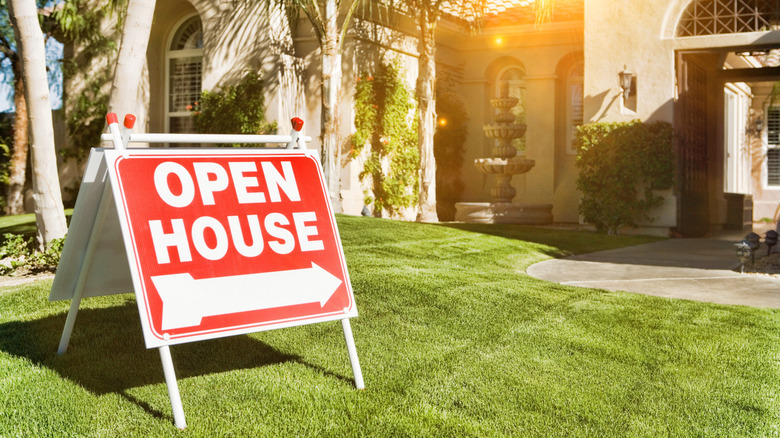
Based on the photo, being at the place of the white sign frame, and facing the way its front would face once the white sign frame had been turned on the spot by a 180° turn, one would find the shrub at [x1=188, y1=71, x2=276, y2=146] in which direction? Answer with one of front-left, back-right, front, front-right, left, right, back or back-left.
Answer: front-right

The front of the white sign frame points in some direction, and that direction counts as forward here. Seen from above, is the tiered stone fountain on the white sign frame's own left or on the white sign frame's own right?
on the white sign frame's own left

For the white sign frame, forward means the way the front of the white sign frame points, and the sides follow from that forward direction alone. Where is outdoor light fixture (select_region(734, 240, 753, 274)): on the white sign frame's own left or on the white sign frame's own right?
on the white sign frame's own left

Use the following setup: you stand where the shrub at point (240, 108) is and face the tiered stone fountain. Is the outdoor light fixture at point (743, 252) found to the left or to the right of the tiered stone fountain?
right

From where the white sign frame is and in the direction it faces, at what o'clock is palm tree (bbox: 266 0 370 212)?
The palm tree is roughly at 8 o'clock from the white sign frame.

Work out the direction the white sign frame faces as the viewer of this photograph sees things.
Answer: facing the viewer and to the right of the viewer

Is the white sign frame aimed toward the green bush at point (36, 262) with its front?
no

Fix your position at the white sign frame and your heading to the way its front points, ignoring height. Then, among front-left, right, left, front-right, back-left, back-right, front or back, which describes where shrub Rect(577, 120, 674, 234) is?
left
